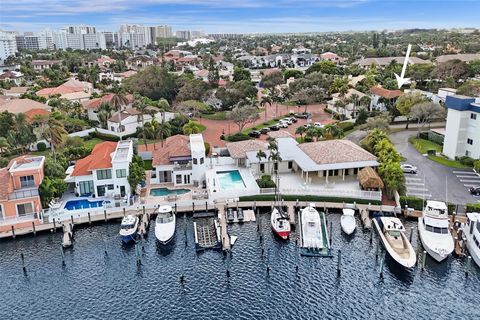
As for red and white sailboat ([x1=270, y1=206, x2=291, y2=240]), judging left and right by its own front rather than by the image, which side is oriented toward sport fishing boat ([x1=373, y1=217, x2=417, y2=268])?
left

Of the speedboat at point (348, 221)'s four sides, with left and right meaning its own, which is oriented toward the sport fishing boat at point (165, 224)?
right

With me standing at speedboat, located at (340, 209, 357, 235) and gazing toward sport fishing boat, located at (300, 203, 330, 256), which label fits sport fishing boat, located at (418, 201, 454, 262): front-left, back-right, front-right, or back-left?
back-left

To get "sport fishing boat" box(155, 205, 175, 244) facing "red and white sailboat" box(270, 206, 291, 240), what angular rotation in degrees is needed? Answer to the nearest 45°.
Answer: approximately 90° to its left

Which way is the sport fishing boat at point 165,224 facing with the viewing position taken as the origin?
facing the viewer

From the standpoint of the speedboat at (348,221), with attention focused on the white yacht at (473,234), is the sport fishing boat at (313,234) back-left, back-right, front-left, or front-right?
back-right

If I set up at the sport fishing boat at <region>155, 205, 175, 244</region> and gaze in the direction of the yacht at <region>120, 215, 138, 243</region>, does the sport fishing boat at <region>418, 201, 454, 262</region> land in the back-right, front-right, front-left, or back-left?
back-left

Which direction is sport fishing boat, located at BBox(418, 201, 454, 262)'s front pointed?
toward the camera

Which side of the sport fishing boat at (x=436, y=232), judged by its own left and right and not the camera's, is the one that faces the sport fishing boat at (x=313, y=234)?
right
